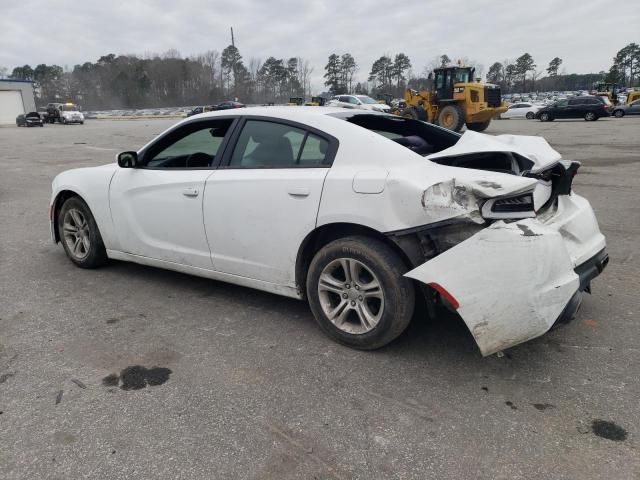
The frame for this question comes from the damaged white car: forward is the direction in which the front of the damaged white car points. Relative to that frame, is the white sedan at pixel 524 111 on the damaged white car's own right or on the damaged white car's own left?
on the damaged white car's own right

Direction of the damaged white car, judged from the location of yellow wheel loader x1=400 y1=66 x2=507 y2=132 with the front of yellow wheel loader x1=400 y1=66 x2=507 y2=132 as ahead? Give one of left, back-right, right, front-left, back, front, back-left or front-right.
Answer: back-left

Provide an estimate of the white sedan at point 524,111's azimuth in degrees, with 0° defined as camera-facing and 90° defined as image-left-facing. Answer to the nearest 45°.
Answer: approximately 90°

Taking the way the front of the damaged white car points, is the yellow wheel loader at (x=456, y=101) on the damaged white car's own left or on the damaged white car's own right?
on the damaged white car's own right

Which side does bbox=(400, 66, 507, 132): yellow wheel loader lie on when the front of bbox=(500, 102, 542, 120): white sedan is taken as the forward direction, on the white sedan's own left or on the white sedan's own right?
on the white sedan's own left

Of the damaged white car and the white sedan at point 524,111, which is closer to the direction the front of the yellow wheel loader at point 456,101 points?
the white sedan

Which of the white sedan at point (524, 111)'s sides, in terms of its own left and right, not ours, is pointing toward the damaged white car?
left

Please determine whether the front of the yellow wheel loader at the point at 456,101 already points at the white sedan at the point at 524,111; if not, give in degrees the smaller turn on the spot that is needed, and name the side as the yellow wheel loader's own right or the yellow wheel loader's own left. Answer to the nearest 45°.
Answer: approximately 45° to the yellow wheel loader's own right

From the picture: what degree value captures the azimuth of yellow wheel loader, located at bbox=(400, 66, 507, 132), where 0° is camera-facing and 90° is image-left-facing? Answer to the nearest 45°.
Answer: approximately 135°
